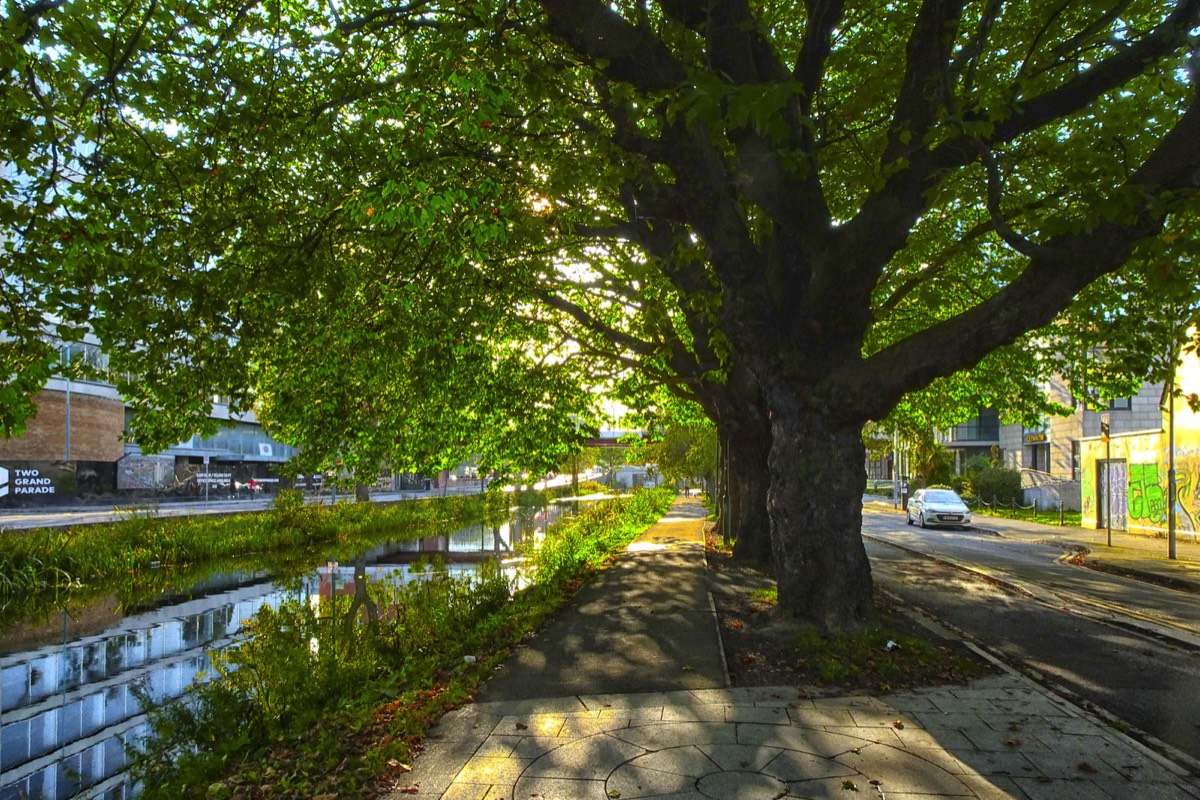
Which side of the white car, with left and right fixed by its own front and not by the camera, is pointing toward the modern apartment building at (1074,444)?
left

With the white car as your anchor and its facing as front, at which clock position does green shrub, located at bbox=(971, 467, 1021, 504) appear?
The green shrub is roughly at 8 o'clock from the white car.

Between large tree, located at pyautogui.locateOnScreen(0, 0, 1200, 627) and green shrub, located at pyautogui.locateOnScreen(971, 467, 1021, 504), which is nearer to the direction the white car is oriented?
the large tree

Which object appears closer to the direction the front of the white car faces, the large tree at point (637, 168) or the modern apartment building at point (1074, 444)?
the large tree

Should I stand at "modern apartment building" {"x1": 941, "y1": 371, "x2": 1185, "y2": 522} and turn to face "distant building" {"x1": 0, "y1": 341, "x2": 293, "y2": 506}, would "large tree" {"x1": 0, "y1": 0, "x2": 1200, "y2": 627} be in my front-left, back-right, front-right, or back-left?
front-left

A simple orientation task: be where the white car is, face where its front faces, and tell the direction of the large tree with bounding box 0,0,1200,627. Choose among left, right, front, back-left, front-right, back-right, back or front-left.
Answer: front-right
